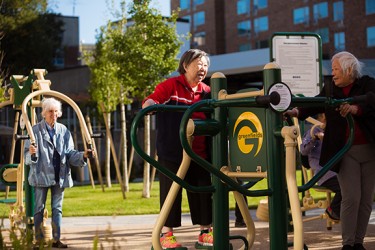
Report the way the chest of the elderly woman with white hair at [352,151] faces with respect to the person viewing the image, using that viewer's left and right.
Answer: facing the viewer and to the left of the viewer

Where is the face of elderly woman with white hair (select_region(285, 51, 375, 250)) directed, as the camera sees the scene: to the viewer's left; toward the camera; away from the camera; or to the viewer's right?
to the viewer's left

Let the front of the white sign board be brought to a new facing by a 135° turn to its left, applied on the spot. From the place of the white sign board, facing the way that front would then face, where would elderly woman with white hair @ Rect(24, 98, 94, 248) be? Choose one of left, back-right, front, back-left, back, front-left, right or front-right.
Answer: back

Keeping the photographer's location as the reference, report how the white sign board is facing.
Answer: facing the viewer

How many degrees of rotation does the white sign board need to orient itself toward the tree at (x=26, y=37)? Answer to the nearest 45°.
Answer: approximately 135° to its right

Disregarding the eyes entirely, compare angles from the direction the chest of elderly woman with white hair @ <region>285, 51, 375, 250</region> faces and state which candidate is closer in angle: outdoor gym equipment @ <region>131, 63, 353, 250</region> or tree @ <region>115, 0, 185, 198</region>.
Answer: the outdoor gym equipment

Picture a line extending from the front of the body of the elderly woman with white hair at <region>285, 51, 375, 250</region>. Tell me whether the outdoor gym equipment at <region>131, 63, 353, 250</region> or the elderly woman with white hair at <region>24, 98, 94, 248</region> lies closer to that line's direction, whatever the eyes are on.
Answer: the outdoor gym equipment

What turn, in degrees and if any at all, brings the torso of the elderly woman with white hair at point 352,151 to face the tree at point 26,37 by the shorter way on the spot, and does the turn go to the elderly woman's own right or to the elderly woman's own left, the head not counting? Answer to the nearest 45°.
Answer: approximately 90° to the elderly woman's own right

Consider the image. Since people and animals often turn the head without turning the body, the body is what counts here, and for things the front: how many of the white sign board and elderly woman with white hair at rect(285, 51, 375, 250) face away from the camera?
0

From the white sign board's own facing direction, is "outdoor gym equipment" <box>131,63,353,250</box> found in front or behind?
in front

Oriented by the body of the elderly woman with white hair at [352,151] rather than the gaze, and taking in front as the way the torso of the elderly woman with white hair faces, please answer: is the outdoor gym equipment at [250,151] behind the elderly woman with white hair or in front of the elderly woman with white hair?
in front

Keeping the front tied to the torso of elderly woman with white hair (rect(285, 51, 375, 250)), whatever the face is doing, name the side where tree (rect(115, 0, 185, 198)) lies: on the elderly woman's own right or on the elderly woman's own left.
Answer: on the elderly woman's own right

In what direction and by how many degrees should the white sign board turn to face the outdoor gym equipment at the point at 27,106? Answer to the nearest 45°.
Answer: approximately 45° to its right
